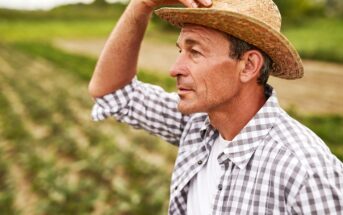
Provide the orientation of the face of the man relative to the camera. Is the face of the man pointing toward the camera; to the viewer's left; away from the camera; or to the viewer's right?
to the viewer's left

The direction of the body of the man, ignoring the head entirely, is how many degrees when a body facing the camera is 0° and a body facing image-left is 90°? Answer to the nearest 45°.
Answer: approximately 45°
